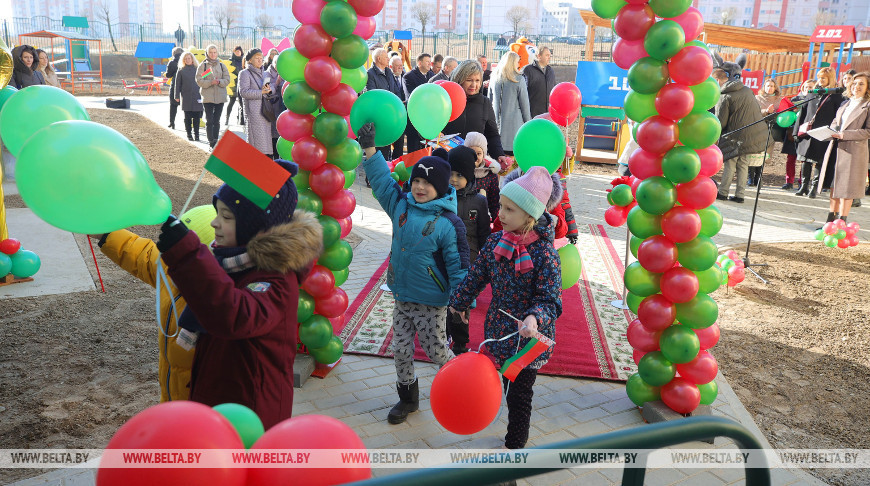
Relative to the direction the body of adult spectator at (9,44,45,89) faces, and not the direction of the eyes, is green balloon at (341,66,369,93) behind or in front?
in front

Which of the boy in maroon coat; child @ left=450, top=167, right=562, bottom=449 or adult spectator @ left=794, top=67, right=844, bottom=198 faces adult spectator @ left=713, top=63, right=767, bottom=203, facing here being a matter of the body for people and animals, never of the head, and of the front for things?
adult spectator @ left=794, top=67, right=844, bottom=198

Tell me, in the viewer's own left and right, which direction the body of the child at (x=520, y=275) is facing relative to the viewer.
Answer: facing the viewer and to the left of the viewer

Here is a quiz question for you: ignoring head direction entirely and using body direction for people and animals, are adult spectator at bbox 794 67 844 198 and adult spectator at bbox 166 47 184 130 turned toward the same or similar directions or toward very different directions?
very different directions

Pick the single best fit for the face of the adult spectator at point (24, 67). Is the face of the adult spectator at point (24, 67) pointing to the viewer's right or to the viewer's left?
to the viewer's right

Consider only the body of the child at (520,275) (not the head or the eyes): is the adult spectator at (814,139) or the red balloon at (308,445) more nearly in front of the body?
the red balloon

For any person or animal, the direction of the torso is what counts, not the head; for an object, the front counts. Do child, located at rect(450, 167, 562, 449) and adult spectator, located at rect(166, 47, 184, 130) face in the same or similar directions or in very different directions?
very different directions

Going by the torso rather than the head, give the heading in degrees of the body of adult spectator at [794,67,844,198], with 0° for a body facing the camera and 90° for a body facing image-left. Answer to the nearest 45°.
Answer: approximately 45°
